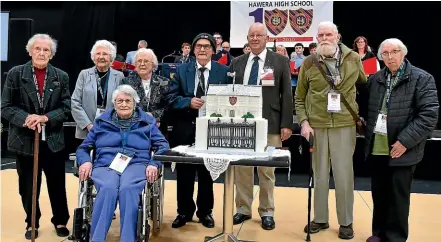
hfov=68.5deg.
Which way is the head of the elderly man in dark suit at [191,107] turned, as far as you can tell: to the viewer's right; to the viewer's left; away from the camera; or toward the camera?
toward the camera

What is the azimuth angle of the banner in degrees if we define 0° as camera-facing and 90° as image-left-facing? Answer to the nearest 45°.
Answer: approximately 0°

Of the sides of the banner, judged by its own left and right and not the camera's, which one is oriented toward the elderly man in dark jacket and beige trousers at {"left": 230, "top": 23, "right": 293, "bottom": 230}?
front

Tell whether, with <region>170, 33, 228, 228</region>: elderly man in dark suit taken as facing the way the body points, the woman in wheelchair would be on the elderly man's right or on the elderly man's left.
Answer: on the elderly man's right

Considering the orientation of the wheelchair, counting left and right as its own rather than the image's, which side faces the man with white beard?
left

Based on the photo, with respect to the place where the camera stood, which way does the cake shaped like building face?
facing the viewer

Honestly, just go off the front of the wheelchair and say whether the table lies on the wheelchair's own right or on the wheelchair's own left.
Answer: on the wheelchair's own left

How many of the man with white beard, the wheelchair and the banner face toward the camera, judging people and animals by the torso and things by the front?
3

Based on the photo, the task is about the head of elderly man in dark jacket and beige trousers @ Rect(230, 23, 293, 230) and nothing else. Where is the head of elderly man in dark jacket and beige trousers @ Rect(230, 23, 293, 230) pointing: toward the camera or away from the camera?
toward the camera

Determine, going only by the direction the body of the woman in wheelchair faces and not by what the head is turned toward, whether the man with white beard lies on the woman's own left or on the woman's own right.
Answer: on the woman's own left

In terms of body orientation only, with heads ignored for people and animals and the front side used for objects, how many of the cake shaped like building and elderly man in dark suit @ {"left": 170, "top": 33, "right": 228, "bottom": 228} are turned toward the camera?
2

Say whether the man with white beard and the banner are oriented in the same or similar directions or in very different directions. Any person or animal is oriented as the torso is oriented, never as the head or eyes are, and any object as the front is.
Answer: same or similar directions

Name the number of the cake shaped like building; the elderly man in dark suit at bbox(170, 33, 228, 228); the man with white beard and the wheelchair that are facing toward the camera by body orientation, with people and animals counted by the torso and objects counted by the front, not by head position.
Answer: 4

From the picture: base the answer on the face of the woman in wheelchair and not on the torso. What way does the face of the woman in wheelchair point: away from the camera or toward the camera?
toward the camera

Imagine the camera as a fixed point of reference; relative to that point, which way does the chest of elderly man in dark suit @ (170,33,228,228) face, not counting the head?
toward the camera

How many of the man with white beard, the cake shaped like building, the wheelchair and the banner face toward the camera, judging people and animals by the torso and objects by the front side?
4
